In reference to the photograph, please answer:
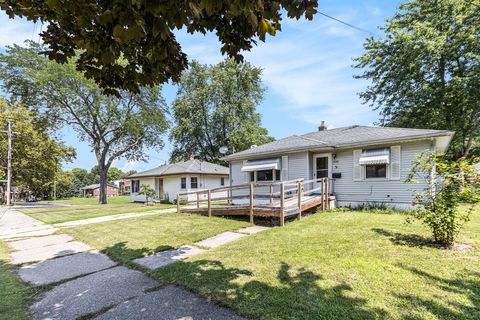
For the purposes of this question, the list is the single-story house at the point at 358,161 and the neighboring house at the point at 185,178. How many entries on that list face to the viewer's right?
0

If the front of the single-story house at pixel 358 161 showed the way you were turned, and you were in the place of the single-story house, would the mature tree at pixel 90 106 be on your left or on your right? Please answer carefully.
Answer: on your right

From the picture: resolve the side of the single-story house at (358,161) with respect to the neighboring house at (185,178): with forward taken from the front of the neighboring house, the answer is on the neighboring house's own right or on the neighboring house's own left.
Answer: on the neighboring house's own left

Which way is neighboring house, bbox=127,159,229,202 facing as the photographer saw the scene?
facing the viewer and to the left of the viewer

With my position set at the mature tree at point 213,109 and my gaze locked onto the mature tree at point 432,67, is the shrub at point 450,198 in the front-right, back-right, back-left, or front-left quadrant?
front-right

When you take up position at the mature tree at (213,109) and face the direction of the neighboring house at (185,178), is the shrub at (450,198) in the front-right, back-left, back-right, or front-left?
front-left

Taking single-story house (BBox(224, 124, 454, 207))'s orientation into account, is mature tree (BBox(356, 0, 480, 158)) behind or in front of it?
behind

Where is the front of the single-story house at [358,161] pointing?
toward the camera

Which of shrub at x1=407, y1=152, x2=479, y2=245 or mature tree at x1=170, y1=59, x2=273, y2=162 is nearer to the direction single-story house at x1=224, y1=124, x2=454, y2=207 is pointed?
the shrub

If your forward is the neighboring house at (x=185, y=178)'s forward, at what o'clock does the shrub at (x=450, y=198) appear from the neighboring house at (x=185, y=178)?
The shrub is roughly at 10 o'clock from the neighboring house.

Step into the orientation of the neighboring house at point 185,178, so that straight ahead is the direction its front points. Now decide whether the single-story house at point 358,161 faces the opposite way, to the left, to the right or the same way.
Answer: the same way

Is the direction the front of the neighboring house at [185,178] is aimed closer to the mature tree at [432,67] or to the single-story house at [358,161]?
the single-story house
